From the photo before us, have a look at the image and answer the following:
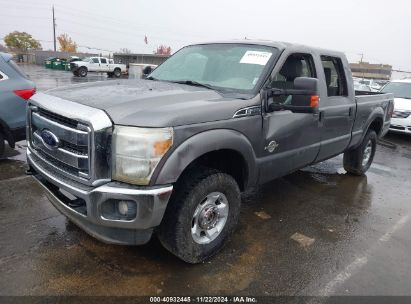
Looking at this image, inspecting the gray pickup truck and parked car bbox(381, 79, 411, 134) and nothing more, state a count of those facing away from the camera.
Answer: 0

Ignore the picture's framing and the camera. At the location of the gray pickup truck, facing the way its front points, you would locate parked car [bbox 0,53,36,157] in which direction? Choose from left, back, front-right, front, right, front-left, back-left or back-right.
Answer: right

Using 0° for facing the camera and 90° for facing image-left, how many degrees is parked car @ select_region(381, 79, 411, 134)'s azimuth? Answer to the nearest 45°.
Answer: approximately 45°

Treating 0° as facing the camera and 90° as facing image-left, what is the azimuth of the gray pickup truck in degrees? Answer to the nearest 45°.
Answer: approximately 45°

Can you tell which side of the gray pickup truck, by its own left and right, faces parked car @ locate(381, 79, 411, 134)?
back
